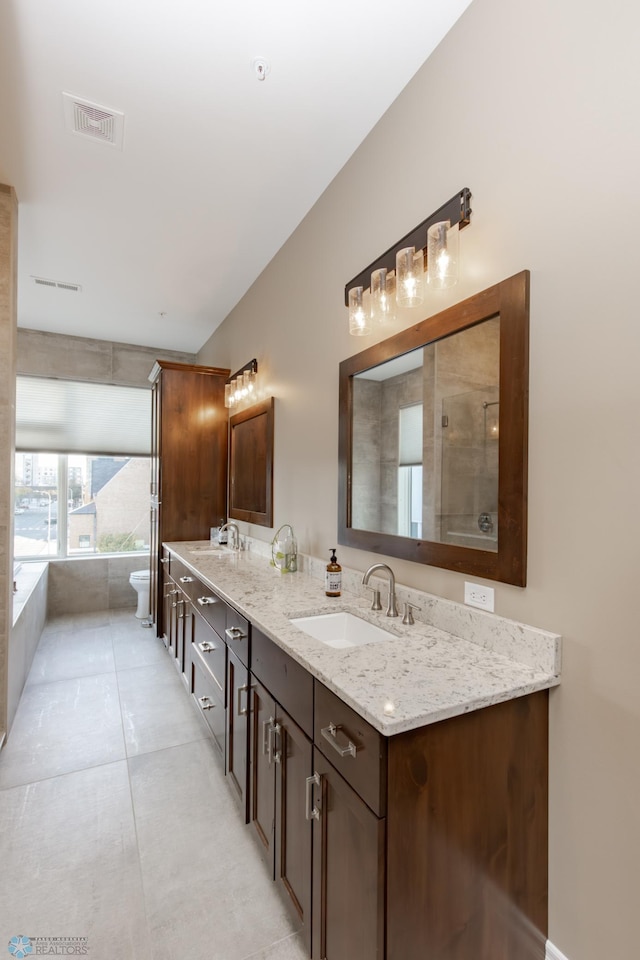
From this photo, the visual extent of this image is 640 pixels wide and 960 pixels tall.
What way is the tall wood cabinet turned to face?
to the viewer's left

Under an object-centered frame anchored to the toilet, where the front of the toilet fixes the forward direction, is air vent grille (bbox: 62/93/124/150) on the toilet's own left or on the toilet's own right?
on the toilet's own left

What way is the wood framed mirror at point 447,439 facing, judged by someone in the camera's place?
facing the viewer and to the left of the viewer

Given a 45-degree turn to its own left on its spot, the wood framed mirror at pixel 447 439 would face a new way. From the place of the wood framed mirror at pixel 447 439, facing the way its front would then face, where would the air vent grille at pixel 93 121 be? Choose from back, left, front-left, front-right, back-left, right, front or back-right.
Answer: right

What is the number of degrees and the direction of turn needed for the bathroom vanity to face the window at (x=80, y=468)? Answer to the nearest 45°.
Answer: approximately 90° to its right

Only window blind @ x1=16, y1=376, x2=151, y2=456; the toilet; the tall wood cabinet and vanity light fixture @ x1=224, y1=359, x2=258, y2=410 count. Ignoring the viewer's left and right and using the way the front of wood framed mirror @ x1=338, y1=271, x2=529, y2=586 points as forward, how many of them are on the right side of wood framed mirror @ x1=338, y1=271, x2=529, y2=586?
4

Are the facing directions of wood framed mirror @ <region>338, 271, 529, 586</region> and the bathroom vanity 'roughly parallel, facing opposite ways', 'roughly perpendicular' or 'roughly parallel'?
roughly parallel

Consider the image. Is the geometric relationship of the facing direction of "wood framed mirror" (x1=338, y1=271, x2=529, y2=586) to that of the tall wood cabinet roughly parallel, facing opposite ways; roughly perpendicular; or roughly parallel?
roughly parallel

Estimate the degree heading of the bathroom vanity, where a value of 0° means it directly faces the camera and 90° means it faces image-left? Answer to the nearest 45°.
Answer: approximately 45°
